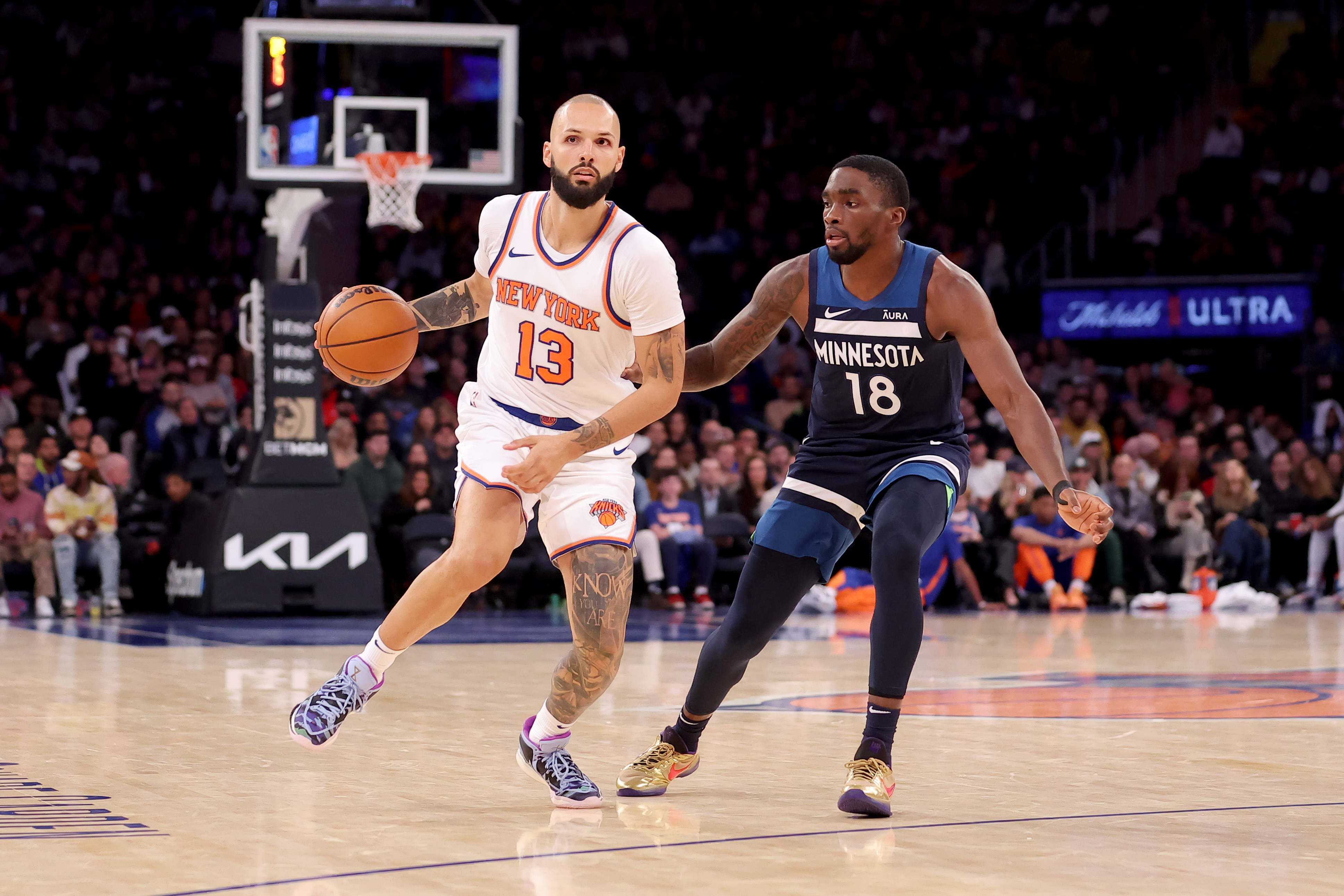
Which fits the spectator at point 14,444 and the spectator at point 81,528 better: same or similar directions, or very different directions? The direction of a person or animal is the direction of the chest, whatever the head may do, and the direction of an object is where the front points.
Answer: same or similar directions

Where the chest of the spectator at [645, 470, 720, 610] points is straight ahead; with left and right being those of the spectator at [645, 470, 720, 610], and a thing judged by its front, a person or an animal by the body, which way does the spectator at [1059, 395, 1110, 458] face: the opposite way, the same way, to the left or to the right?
the same way

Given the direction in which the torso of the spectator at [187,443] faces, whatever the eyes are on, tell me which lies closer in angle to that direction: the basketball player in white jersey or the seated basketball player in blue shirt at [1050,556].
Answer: the basketball player in white jersey

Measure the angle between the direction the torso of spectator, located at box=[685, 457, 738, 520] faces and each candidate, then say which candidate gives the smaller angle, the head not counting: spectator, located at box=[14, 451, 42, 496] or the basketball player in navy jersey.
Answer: the basketball player in navy jersey

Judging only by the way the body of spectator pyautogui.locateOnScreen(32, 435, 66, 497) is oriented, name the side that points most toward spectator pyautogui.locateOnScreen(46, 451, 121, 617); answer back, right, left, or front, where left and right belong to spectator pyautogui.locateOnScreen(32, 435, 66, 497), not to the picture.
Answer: front

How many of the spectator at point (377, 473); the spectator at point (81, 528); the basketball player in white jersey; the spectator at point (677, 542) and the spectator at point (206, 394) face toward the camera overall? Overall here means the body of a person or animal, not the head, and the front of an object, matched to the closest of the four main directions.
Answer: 5

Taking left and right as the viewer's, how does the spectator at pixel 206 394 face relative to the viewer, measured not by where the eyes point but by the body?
facing the viewer

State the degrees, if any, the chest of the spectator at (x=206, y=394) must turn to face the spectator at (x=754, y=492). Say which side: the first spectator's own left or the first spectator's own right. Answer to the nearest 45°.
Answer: approximately 90° to the first spectator's own left

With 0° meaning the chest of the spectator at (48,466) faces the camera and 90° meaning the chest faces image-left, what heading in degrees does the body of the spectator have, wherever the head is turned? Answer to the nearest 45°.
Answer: approximately 0°

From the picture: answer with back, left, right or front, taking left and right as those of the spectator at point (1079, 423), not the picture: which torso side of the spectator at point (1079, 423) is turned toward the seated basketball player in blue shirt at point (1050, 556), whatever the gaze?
front

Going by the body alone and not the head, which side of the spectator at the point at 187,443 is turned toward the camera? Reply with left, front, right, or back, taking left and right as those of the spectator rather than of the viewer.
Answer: front

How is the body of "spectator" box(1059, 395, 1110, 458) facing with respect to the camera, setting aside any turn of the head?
toward the camera

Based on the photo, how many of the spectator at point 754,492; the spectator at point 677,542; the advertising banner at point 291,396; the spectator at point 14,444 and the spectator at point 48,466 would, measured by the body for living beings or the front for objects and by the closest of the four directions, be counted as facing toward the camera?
5

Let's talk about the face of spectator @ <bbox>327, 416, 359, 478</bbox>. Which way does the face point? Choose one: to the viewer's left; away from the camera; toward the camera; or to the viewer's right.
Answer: toward the camera
